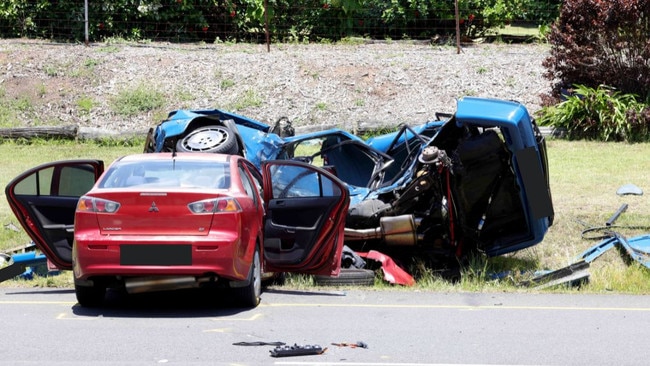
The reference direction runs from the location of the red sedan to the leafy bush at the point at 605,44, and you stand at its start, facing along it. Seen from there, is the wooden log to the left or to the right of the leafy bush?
left

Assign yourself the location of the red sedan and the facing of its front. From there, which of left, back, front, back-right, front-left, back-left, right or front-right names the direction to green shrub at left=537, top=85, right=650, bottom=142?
front-right

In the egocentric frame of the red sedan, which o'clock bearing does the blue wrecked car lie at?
The blue wrecked car is roughly at 2 o'clock from the red sedan.

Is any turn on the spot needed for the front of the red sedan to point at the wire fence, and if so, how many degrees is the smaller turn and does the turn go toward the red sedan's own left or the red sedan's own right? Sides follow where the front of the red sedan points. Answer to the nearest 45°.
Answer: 0° — it already faces it

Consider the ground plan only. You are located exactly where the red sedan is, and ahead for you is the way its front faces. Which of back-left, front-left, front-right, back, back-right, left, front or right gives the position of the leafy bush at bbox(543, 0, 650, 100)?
front-right

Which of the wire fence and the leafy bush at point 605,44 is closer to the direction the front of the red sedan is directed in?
the wire fence

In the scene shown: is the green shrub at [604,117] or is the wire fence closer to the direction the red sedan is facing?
the wire fence

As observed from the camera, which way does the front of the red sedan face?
facing away from the viewer
